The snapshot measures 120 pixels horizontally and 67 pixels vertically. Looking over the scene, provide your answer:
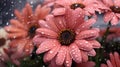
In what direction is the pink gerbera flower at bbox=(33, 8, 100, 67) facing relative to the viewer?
toward the camera

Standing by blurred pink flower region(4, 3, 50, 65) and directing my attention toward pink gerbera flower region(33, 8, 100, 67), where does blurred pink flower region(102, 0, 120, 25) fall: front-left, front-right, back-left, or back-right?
front-left

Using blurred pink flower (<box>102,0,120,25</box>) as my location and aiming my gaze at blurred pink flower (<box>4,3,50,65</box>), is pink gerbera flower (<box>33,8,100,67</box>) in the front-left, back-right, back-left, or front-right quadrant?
front-left
